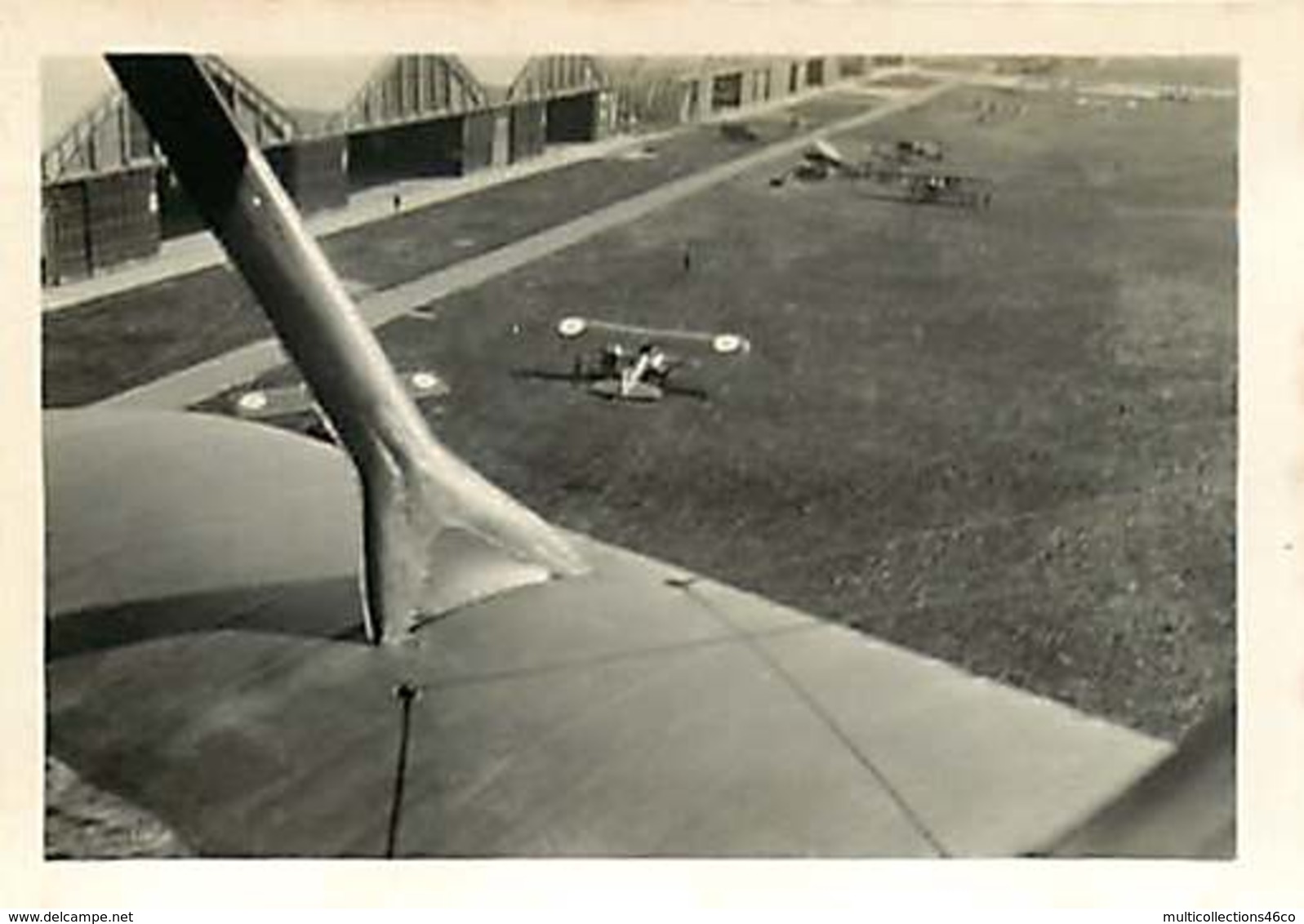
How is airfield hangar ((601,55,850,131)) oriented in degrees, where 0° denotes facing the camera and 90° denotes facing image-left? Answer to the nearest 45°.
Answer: approximately 315°

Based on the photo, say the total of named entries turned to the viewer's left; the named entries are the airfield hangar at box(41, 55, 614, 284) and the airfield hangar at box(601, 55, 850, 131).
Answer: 0

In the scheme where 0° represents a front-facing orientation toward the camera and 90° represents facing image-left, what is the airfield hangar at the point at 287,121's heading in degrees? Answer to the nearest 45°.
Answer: approximately 315°
